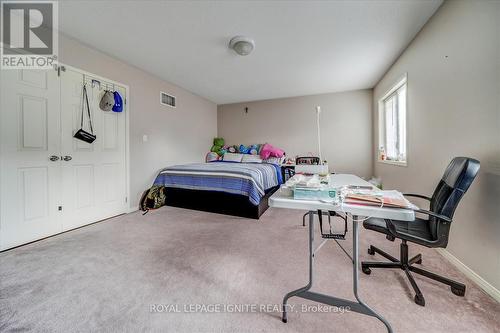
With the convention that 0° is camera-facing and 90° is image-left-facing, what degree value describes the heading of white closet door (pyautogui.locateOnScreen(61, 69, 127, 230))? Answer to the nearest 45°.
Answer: approximately 315°

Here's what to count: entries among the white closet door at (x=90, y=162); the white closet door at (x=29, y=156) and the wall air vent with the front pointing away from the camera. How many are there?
0

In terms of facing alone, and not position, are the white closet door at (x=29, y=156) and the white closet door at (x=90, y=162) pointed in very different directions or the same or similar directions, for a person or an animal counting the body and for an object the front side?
same or similar directions

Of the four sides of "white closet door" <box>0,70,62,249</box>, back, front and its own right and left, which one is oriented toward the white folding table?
front

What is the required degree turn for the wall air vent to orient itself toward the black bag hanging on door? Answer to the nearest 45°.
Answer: approximately 90° to its right

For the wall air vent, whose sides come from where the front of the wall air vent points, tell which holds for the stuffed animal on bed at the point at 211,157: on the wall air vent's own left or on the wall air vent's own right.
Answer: on the wall air vent's own left

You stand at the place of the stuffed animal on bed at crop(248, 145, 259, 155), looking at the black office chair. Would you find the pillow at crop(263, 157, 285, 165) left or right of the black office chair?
left

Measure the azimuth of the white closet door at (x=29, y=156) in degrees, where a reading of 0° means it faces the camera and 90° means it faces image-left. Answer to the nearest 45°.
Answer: approximately 315°

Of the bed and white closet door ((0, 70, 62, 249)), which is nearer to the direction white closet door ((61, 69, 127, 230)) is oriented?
the bed

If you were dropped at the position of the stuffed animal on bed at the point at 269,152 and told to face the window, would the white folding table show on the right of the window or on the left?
right

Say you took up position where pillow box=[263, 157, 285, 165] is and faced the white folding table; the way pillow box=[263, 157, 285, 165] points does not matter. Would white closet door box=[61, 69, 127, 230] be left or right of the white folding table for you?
right

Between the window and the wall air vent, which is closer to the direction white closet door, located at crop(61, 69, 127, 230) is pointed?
the window

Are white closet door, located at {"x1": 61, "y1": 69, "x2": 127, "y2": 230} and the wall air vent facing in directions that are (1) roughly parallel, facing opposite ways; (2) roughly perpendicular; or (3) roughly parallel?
roughly parallel
